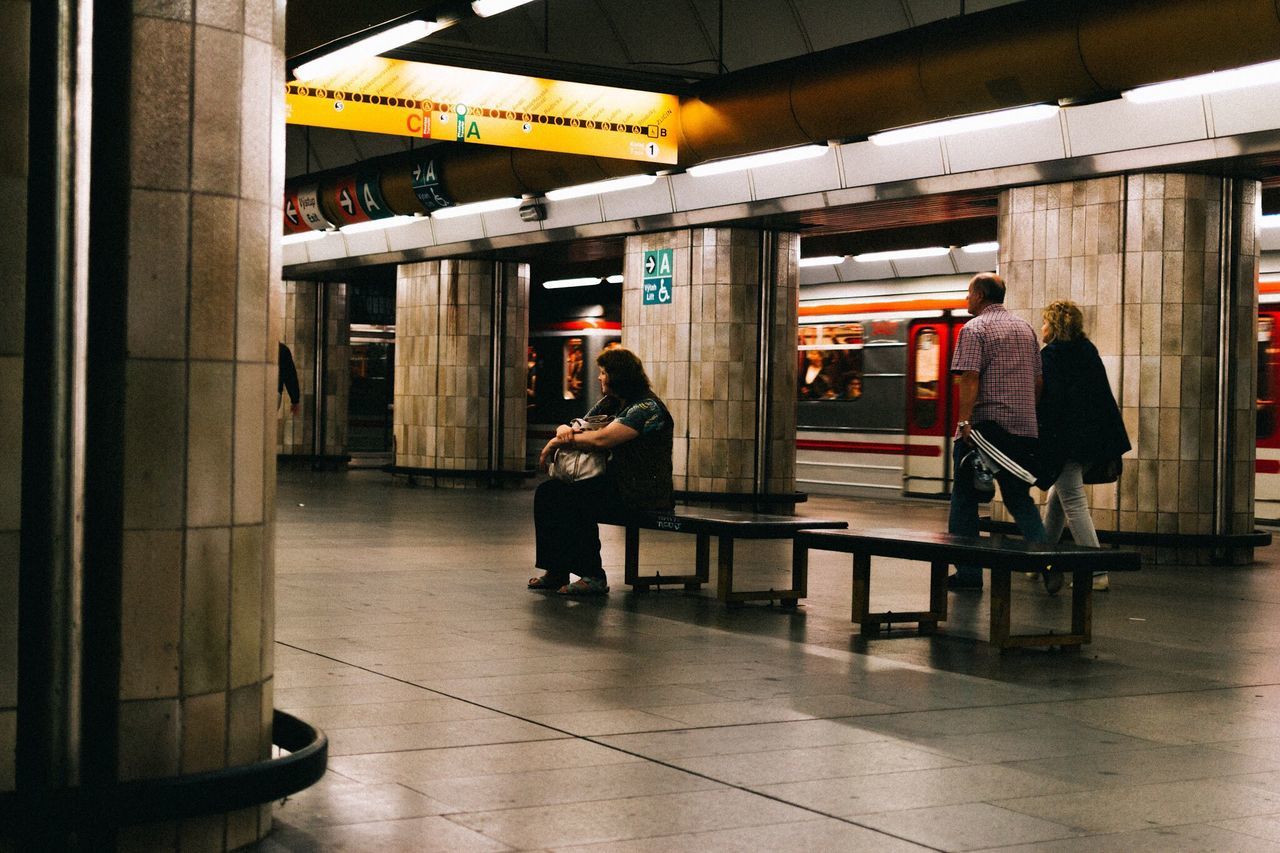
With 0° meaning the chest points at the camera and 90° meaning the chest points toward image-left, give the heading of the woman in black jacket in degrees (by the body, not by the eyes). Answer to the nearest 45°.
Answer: approximately 135°

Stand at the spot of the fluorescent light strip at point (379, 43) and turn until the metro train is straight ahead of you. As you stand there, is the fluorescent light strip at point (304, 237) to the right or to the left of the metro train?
left

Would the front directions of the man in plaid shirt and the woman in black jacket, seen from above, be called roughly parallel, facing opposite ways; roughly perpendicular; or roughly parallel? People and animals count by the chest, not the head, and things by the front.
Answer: roughly parallel

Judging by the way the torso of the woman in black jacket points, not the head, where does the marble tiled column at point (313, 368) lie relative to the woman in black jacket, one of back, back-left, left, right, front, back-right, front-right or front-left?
front

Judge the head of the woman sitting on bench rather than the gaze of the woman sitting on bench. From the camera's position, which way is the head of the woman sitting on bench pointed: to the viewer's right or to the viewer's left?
to the viewer's left

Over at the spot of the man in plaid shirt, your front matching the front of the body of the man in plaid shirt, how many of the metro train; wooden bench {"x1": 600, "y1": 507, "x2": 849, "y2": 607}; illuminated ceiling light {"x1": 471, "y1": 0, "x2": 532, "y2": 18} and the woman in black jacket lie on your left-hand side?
2

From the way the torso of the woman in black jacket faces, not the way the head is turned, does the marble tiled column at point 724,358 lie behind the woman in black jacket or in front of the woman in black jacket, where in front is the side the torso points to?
in front

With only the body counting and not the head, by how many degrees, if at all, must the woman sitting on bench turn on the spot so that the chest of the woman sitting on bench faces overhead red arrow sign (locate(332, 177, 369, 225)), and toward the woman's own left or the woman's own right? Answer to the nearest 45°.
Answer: approximately 90° to the woman's own right

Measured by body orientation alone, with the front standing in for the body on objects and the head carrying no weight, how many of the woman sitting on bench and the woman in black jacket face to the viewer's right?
0

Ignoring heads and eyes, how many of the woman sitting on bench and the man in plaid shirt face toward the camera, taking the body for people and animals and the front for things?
0

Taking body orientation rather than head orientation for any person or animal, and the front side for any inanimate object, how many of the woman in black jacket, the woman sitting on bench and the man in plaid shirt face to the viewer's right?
0

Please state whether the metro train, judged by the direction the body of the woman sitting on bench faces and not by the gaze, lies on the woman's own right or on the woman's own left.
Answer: on the woman's own right

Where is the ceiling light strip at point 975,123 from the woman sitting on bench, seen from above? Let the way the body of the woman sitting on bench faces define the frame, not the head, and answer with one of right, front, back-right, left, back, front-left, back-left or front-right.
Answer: back-right

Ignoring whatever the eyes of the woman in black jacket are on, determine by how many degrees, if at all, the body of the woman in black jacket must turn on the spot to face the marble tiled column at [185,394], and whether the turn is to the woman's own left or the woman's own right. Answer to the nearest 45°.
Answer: approximately 135° to the woman's own left

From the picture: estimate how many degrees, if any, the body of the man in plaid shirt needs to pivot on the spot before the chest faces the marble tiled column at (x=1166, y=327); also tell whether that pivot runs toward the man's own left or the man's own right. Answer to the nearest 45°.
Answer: approximately 45° to the man's own right

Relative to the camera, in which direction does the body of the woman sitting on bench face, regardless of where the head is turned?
to the viewer's left

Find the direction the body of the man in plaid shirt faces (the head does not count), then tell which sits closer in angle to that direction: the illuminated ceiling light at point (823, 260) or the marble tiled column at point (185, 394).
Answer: the illuminated ceiling light

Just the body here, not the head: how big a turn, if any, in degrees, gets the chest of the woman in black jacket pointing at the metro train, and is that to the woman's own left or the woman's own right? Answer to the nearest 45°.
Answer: approximately 45° to the woman's own right
